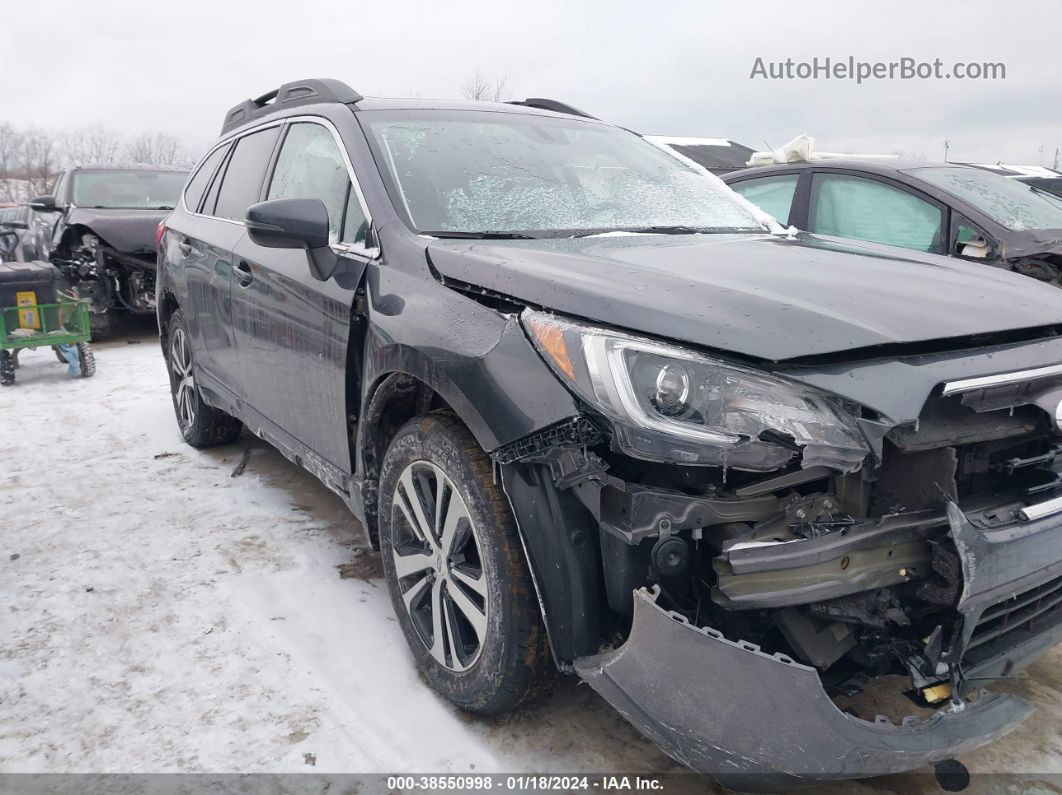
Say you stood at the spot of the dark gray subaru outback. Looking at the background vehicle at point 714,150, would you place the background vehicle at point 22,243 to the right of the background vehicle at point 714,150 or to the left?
left

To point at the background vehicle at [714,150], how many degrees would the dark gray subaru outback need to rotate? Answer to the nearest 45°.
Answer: approximately 135° to its left

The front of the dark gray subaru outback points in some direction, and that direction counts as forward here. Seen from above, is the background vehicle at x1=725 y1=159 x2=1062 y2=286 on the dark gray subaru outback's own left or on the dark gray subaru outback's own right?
on the dark gray subaru outback's own left

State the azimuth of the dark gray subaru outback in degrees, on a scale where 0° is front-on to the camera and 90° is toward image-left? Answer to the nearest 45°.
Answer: approximately 315°

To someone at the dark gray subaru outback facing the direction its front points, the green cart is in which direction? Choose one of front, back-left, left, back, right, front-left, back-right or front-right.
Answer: back

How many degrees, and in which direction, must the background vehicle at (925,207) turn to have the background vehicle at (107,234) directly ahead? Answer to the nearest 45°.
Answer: approximately 135° to its right

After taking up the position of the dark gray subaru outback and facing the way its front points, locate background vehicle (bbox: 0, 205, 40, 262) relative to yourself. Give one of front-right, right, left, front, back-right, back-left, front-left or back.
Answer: back

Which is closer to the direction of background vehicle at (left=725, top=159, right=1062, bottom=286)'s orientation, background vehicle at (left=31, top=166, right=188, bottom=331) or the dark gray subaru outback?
the dark gray subaru outback

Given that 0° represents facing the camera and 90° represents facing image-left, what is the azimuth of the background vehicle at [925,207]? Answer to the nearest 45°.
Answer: approximately 315°

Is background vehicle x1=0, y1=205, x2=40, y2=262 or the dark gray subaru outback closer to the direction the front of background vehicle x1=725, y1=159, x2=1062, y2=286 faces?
the dark gray subaru outback

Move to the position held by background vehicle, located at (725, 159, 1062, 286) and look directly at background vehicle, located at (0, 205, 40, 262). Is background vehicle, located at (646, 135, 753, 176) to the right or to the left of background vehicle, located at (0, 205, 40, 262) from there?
right

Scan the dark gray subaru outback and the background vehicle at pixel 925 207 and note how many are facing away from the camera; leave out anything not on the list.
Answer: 0

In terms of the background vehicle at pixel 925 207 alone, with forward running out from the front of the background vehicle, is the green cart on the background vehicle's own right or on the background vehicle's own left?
on the background vehicle's own right
